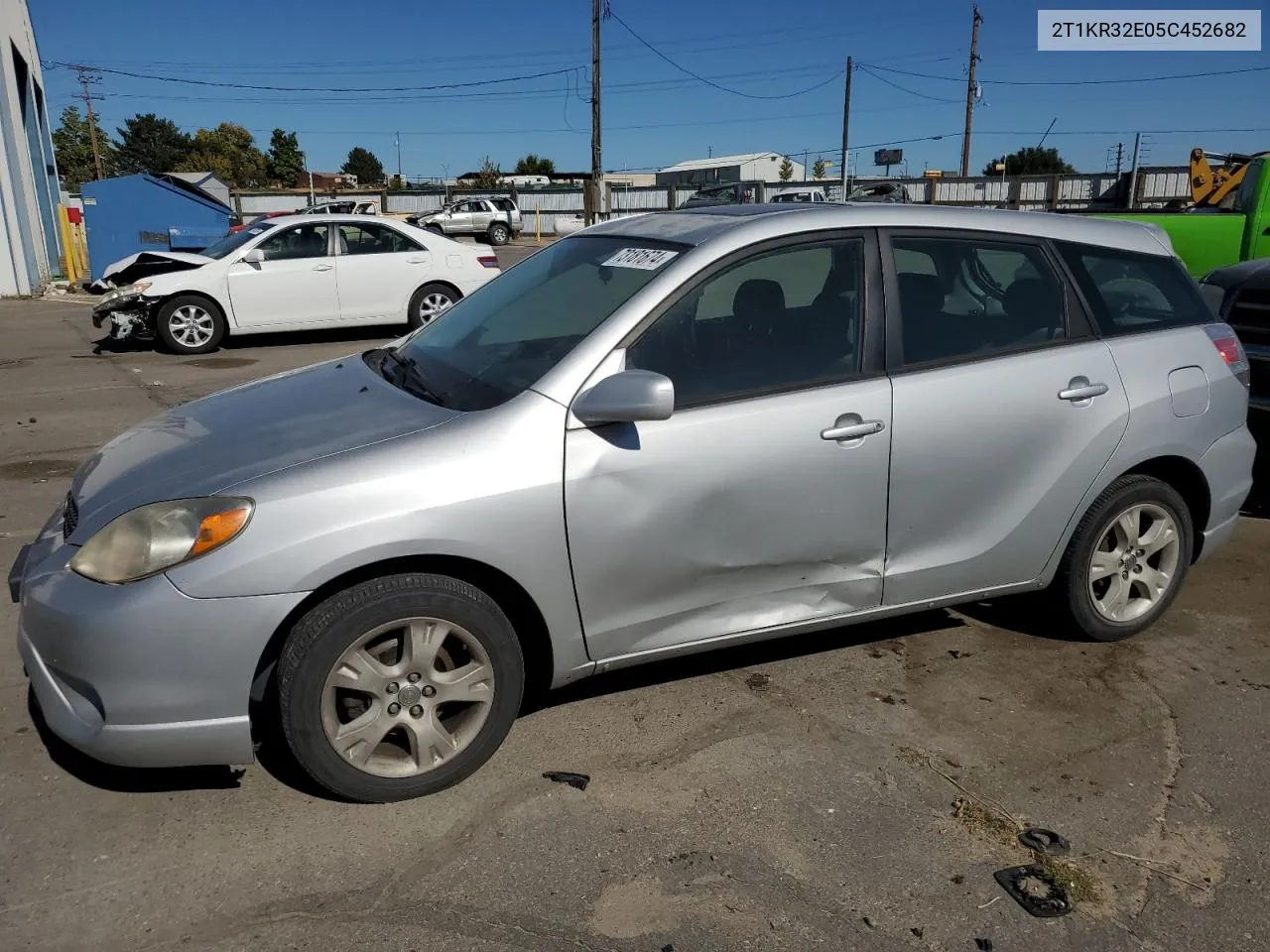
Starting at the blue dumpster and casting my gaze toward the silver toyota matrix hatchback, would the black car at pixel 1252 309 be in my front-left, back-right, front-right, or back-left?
front-left

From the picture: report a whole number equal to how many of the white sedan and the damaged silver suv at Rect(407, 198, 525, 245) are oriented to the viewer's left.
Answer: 2

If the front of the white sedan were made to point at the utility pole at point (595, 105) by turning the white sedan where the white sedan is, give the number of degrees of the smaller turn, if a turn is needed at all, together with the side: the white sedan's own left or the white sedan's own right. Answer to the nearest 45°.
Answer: approximately 135° to the white sedan's own right

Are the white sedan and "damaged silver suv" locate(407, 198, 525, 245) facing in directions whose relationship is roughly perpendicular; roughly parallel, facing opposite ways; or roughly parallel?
roughly parallel

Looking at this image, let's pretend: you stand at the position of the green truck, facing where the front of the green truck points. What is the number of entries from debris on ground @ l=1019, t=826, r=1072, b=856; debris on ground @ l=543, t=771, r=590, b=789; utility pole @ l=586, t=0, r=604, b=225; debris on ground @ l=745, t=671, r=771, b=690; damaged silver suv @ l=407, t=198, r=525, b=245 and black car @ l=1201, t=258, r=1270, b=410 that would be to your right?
4

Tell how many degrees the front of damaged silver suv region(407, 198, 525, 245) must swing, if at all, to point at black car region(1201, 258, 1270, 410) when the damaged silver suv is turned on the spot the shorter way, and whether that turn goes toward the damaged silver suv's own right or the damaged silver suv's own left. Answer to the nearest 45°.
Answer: approximately 90° to the damaged silver suv's own left

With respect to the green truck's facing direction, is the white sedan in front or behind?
behind

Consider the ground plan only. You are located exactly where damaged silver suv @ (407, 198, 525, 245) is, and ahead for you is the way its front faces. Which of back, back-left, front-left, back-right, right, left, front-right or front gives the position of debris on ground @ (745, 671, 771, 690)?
left

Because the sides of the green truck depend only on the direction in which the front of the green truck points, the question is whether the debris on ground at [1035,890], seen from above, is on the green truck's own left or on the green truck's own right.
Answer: on the green truck's own right

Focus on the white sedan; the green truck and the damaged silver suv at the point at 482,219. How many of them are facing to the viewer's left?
2

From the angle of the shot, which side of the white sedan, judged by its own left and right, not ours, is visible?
left

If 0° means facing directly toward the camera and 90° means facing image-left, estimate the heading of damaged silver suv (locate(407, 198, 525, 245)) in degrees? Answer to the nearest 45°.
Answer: approximately 90°

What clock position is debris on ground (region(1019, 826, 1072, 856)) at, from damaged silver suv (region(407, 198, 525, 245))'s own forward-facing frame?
The debris on ground is roughly at 9 o'clock from the damaged silver suv.

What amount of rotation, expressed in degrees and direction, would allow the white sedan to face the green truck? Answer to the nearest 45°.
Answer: approximately 135° to its left

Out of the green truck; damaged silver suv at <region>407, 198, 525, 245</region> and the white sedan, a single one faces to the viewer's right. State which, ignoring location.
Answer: the green truck

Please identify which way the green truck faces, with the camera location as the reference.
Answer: facing to the right of the viewer

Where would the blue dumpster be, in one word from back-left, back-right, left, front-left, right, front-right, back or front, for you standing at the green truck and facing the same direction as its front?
back

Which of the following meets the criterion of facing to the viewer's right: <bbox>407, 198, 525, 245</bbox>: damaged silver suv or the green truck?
the green truck

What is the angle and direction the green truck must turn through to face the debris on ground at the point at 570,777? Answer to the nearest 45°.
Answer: approximately 90° to its right

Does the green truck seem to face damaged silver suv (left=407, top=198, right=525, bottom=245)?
no
